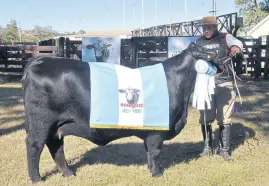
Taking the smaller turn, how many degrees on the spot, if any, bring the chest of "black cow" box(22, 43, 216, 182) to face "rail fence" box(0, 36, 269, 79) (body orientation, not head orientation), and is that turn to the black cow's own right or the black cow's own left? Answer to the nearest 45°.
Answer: approximately 90° to the black cow's own left

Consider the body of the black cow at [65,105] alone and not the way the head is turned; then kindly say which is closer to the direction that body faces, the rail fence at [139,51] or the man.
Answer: the man

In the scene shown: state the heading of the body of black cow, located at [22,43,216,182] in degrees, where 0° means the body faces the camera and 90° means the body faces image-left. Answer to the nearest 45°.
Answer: approximately 270°

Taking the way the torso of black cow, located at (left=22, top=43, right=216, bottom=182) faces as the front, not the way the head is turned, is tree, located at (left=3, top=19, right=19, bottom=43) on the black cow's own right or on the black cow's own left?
on the black cow's own left

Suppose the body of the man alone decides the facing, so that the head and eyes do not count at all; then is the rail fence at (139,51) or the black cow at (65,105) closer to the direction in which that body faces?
the black cow

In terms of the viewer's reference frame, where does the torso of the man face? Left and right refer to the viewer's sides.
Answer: facing the viewer and to the left of the viewer

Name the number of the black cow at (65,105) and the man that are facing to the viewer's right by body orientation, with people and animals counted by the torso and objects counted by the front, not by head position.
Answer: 1

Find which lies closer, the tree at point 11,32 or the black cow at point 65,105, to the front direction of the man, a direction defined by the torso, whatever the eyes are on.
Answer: the black cow

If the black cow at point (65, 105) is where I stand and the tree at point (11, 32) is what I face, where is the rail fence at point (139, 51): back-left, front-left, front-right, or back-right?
front-right

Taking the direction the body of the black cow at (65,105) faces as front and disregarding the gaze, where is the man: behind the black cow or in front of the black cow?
in front

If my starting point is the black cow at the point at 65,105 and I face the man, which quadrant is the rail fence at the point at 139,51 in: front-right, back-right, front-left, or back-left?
front-left
